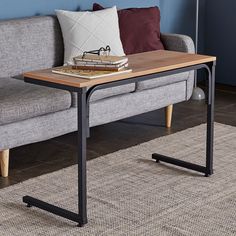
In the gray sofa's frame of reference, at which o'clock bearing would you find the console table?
The console table is roughly at 1 o'clock from the gray sofa.

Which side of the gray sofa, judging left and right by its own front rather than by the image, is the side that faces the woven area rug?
front
